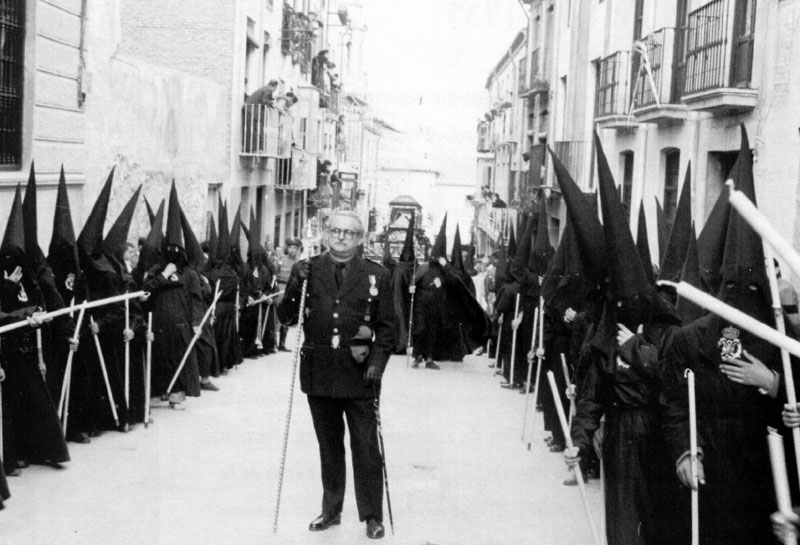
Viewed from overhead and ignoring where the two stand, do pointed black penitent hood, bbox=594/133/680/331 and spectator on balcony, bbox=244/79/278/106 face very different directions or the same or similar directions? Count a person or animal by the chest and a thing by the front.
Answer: very different directions

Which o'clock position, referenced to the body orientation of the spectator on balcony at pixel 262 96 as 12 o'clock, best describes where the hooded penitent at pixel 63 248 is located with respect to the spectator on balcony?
The hooded penitent is roughly at 3 o'clock from the spectator on balcony.

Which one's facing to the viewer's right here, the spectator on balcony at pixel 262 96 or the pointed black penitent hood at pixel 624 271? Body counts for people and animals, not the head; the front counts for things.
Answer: the spectator on balcony

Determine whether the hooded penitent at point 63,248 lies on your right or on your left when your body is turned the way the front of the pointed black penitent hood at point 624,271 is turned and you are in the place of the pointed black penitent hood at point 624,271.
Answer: on your right

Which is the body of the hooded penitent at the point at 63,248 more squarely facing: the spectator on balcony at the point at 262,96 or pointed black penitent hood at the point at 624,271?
the pointed black penitent hood

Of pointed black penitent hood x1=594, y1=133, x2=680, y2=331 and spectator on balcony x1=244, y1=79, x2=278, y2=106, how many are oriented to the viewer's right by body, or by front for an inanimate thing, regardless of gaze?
1

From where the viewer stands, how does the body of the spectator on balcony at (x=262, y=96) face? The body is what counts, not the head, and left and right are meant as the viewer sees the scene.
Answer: facing to the right of the viewer

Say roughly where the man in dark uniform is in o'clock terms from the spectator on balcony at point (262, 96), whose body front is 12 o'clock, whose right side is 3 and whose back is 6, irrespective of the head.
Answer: The man in dark uniform is roughly at 3 o'clock from the spectator on balcony.
